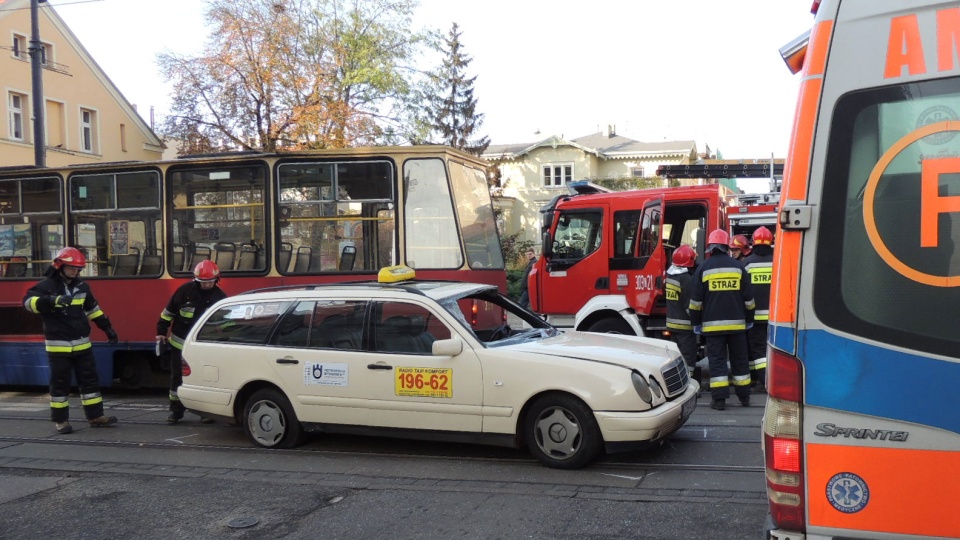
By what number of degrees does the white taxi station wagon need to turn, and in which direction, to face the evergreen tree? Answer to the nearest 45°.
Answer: approximately 135° to its left

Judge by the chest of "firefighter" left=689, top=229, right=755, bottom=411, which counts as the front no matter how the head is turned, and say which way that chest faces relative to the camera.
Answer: away from the camera

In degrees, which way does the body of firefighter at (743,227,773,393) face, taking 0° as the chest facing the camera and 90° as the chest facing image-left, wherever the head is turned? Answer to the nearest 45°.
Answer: approximately 180°

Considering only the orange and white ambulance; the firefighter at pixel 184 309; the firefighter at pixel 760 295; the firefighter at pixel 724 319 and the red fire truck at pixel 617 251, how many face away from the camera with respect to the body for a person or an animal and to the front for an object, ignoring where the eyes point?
3

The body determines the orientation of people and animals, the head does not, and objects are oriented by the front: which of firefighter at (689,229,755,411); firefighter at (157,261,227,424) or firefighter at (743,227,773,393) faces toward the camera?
firefighter at (157,261,227,424)

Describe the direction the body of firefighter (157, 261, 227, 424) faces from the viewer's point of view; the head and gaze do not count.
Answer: toward the camera

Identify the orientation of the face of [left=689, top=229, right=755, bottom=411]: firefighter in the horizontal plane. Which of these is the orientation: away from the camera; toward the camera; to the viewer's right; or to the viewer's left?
away from the camera

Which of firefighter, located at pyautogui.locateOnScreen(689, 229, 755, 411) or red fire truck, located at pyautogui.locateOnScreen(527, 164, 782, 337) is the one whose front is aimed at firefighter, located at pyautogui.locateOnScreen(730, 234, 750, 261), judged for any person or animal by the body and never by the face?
firefighter, located at pyautogui.locateOnScreen(689, 229, 755, 411)

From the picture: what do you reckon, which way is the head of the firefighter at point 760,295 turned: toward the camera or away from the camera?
away from the camera

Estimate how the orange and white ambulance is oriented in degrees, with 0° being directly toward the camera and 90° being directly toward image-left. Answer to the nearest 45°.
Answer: approximately 180°

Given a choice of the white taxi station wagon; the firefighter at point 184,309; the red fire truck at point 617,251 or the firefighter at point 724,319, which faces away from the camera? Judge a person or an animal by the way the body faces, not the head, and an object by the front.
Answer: the firefighter at point 724,319

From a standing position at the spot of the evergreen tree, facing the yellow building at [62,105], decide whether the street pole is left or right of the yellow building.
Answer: left

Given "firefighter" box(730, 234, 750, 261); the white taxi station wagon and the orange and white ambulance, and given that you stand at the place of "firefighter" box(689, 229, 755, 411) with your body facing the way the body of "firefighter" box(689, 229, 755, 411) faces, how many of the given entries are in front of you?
1

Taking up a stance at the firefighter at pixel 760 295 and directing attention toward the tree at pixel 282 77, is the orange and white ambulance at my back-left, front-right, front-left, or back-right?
back-left

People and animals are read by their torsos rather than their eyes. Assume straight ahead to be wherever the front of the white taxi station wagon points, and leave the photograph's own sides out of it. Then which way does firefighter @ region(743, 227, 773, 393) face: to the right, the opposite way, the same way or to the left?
to the left
